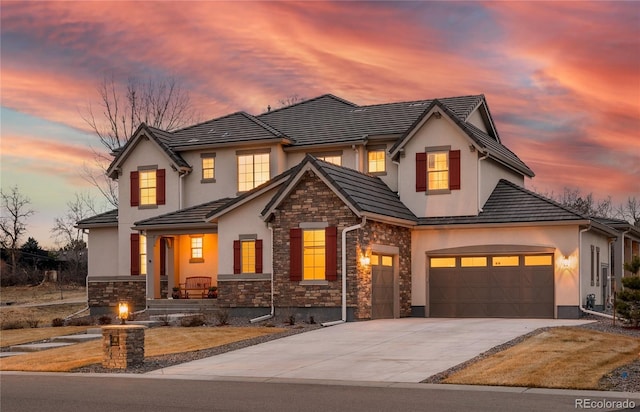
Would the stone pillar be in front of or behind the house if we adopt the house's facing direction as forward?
in front

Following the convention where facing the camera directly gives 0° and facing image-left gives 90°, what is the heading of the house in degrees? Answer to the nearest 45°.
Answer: approximately 0°

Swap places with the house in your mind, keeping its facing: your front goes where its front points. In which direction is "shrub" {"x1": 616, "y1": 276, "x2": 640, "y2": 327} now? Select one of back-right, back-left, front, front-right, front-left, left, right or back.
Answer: front-left

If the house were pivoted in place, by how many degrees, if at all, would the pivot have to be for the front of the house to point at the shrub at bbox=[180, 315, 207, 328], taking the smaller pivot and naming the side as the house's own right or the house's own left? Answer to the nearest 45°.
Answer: approximately 45° to the house's own right
